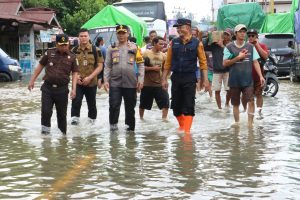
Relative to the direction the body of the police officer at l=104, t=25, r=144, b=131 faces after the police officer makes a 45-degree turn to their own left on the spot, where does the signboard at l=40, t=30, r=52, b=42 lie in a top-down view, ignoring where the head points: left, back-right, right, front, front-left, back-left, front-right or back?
back-left

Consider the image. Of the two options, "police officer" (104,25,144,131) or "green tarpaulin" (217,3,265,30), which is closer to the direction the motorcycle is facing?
the police officer

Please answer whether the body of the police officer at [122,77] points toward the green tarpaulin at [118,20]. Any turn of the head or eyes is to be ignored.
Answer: no

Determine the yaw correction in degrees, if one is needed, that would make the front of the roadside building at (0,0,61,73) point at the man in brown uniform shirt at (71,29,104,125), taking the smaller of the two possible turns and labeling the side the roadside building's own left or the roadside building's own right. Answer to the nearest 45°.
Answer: approximately 45° to the roadside building's own right

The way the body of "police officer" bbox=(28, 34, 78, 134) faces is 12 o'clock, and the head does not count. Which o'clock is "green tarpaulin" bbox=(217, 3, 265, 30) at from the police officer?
The green tarpaulin is roughly at 7 o'clock from the police officer.

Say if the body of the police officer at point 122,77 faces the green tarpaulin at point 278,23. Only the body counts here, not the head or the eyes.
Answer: no

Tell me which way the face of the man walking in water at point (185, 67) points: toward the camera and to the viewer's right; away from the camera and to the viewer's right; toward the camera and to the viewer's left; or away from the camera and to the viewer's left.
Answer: toward the camera and to the viewer's left

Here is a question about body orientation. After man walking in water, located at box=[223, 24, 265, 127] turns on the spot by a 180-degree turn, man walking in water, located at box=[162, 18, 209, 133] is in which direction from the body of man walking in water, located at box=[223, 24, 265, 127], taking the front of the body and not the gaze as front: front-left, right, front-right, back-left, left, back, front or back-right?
back-left

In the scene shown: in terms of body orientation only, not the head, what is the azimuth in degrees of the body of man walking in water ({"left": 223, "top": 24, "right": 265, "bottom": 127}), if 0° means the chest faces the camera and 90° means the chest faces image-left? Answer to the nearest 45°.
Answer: approximately 0°

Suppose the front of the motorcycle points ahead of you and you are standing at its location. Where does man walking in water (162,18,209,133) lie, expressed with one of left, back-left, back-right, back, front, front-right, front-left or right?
front-right

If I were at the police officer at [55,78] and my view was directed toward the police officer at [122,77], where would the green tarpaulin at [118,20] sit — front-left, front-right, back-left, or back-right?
front-left

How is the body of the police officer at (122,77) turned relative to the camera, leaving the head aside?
toward the camera

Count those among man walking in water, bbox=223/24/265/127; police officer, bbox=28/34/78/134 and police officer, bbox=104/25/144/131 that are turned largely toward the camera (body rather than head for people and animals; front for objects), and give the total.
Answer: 3

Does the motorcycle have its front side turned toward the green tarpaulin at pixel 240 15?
no

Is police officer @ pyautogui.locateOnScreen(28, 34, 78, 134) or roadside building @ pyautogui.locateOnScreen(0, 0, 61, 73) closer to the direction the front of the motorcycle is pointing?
the police officer

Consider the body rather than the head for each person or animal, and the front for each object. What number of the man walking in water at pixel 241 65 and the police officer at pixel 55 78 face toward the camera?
2

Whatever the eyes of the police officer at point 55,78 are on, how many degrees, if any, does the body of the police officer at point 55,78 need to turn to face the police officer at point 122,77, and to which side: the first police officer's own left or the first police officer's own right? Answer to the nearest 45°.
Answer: approximately 90° to the first police officer's own left
